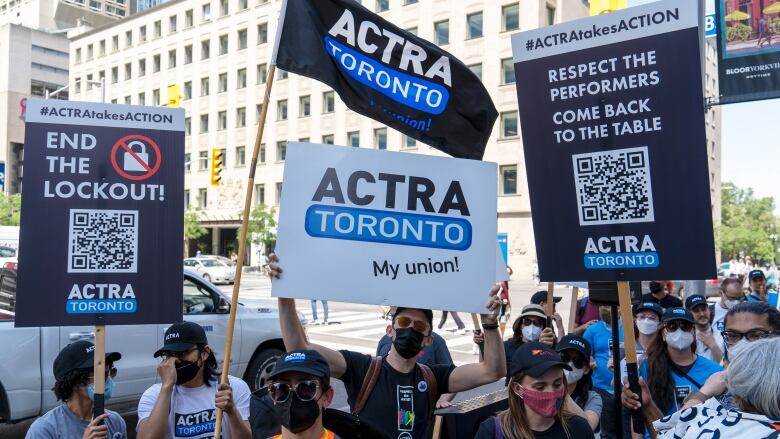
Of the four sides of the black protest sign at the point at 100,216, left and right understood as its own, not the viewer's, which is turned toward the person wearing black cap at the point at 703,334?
left

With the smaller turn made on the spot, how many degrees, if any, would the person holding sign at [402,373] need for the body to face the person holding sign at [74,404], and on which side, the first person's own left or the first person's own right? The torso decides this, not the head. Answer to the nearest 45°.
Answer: approximately 90° to the first person's own right

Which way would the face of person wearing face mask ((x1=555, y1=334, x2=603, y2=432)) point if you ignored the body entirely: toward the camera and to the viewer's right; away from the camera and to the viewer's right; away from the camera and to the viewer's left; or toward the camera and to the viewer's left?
toward the camera and to the viewer's left

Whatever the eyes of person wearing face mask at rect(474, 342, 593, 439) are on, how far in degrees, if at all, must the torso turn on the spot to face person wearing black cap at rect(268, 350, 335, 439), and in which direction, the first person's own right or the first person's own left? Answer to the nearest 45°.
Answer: approximately 90° to the first person's own right

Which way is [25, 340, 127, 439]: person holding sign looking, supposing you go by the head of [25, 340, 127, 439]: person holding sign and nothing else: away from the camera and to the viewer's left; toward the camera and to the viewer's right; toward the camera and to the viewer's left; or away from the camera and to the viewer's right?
toward the camera and to the viewer's right

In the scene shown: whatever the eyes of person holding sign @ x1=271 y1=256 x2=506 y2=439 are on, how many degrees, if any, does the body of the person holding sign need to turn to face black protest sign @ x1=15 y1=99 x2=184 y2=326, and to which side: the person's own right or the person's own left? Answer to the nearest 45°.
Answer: approximately 90° to the person's own right
